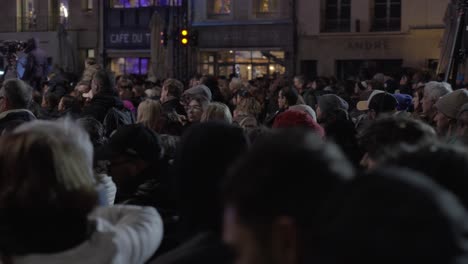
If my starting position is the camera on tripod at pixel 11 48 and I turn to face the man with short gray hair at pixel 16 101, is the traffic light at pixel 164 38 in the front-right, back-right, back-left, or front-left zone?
back-left
